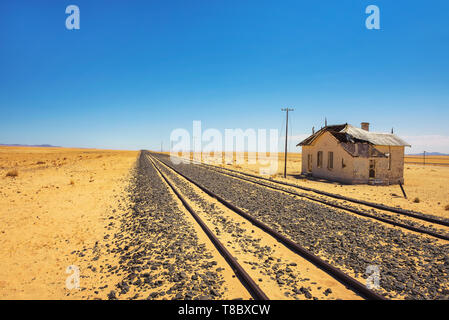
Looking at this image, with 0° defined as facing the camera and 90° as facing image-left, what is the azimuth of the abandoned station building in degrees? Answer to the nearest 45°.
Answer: approximately 45°
